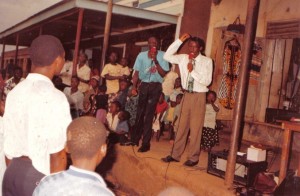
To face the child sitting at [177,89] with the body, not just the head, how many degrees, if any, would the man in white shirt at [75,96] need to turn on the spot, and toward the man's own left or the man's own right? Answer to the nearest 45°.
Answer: approximately 90° to the man's own left

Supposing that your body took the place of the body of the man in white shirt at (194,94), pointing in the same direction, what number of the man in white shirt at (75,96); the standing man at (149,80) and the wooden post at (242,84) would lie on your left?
1

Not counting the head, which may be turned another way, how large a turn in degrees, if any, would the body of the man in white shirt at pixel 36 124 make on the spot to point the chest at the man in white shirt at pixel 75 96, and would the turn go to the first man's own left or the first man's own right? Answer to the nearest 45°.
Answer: approximately 45° to the first man's own left

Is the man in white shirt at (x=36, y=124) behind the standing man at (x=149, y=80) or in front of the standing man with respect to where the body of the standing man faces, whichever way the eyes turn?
in front

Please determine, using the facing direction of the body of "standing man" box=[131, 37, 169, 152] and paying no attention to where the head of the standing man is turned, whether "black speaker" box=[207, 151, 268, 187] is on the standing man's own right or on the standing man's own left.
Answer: on the standing man's own left

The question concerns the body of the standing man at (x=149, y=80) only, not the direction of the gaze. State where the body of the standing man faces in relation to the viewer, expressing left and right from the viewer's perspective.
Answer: facing the viewer

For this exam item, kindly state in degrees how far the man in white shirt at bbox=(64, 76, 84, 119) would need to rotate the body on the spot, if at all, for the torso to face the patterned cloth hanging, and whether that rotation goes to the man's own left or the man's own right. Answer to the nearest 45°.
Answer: approximately 45° to the man's own left

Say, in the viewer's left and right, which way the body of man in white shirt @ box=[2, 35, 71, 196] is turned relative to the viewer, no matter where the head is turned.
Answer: facing away from the viewer and to the right of the viewer

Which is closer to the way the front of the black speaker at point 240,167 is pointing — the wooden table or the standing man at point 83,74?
the standing man

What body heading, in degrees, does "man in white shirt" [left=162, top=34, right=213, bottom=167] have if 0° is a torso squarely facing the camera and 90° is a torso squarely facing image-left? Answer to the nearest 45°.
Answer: approximately 45°

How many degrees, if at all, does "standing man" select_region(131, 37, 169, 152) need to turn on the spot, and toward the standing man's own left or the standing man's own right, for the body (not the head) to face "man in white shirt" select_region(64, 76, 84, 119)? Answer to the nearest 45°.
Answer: approximately 135° to the standing man's own right

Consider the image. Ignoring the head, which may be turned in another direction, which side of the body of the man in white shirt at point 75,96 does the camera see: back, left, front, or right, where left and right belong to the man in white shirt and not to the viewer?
front
